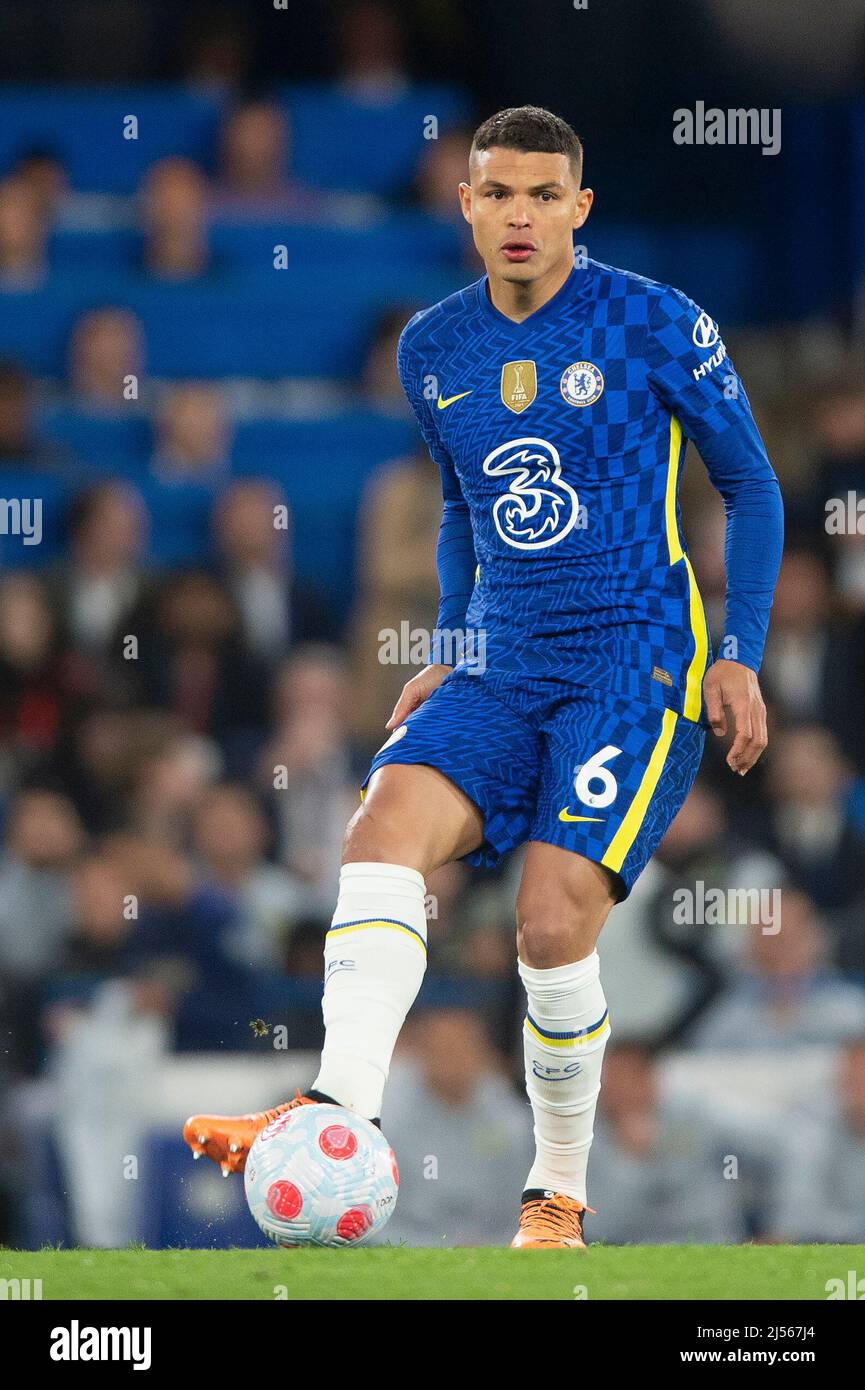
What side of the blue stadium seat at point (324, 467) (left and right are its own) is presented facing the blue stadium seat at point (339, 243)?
back

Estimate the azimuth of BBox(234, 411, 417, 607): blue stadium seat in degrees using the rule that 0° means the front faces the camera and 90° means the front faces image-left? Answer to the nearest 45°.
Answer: approximately 0°

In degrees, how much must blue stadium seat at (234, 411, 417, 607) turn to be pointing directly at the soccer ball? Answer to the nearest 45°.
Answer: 0° — it already faces it

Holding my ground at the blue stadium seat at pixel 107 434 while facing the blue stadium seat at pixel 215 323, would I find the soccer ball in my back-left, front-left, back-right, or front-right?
back-right
